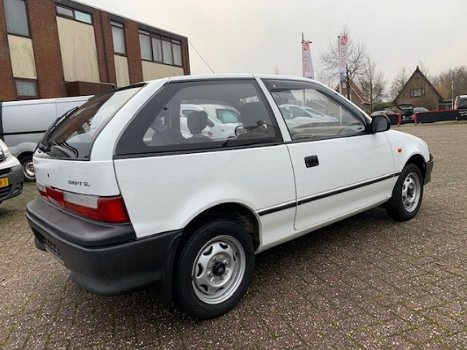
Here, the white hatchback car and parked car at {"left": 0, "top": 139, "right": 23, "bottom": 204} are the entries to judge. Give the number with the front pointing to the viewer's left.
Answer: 0

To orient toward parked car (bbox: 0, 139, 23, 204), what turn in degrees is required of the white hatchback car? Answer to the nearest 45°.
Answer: approximately 90° to its left

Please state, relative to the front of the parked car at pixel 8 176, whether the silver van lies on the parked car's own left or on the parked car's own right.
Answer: on the parked car's own left

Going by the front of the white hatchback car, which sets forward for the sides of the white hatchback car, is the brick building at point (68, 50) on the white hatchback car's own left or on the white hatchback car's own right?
on the white hatchback car's own left

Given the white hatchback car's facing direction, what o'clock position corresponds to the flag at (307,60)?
The flag is roughly at 11 o'clock from the white hatchback car.

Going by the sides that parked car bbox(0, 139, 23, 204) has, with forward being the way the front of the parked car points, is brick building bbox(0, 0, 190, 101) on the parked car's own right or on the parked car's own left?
on the parked car's own left

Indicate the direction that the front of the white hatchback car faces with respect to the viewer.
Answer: facing away from the viewer and to the right of the viewer

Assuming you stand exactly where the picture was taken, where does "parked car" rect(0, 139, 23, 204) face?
facing the viewer and to the right of the viewer

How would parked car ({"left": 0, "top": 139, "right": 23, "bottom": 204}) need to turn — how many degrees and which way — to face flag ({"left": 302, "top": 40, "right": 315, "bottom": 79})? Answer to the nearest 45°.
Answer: approximately 90° to its left

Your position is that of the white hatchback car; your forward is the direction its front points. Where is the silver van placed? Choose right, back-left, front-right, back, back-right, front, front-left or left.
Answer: left
